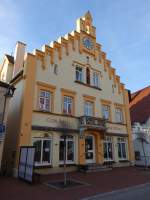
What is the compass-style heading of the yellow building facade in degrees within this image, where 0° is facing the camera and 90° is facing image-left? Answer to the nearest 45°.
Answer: approximately 315°
